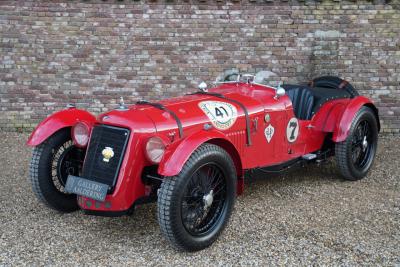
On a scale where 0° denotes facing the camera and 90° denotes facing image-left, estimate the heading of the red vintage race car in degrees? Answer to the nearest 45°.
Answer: approximately 45°
